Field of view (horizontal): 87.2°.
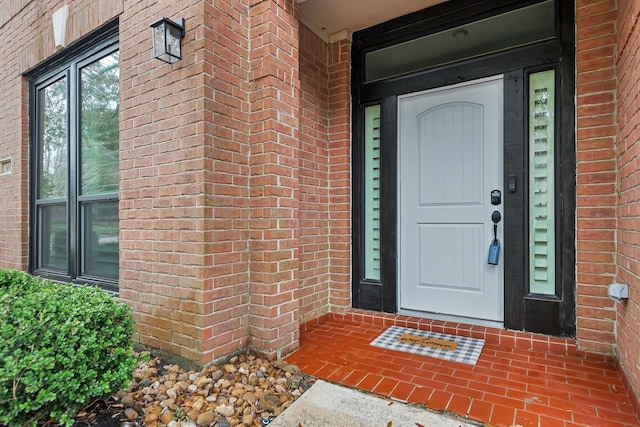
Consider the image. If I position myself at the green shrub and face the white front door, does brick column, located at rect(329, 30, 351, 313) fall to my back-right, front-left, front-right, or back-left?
front-left

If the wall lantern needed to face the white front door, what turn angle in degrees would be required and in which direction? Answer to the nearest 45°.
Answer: approximately 135° to its left

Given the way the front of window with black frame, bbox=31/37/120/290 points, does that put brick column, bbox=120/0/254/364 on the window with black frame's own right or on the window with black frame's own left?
on the window with black frame's own left

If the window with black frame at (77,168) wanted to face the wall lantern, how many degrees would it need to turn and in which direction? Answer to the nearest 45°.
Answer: approximately 45° to its left

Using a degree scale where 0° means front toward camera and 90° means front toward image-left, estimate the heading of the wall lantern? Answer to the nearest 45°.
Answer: approximately 45°

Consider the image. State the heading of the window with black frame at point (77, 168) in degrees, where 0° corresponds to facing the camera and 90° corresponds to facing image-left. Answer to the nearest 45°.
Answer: approximately 45°

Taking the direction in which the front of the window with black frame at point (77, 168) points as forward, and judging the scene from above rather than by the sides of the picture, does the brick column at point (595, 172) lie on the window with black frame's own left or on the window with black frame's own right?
on the window with black frame's own left

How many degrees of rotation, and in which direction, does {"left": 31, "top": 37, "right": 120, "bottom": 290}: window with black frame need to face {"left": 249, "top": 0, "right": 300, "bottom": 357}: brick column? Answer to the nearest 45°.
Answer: approximately 90° to its left

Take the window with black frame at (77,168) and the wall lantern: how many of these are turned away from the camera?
0

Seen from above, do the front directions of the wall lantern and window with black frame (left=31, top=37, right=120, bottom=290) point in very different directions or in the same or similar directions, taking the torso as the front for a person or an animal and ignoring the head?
same or similar directions

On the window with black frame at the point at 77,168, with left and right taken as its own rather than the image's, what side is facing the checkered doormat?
left

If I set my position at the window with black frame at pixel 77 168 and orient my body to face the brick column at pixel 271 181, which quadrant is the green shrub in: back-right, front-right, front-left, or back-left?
front-right

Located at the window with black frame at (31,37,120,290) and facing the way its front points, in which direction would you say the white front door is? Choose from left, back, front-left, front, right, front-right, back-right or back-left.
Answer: left
